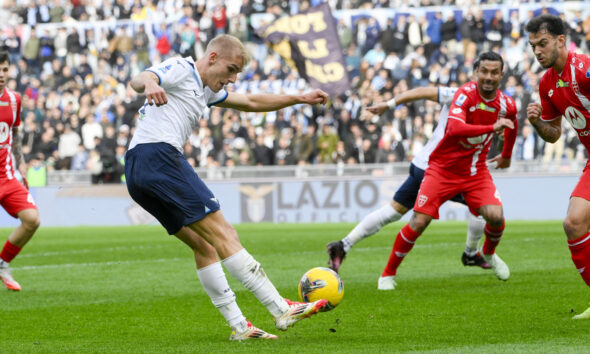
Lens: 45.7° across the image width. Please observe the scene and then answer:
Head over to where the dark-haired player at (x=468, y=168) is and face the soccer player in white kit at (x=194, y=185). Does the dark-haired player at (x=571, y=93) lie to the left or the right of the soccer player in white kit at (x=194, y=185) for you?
left

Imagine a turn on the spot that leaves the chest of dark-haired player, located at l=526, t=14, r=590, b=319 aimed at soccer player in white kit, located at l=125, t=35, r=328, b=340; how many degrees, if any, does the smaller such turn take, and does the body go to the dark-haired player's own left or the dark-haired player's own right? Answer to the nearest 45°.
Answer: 0° — they already face them

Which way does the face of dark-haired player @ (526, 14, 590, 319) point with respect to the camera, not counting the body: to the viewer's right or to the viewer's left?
to the viewer's left

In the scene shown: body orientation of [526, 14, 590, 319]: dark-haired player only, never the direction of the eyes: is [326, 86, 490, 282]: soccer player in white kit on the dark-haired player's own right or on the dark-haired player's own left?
on the dark-haired player's own right

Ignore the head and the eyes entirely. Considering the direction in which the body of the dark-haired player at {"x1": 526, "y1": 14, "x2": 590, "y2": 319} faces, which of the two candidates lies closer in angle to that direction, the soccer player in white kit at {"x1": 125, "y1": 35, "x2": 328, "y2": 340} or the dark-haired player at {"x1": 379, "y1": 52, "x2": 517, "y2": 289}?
the soccer player in white kit

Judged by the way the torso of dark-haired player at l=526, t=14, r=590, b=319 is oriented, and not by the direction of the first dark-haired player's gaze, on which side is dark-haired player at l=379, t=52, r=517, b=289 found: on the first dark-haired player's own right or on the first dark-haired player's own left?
on the first dark-haired player's own right
